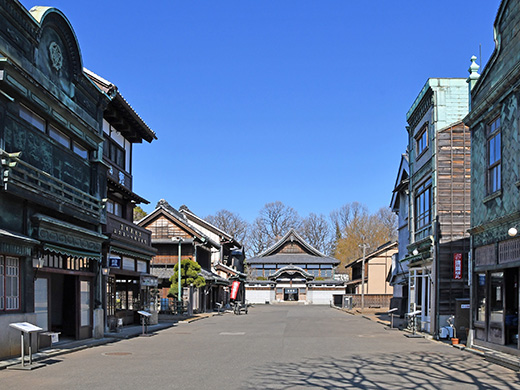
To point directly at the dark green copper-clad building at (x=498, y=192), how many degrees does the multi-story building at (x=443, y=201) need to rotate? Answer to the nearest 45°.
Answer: approximately 90° to its left

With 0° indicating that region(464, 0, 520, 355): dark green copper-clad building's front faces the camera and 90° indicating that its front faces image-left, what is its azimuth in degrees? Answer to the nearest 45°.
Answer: approximately 45°

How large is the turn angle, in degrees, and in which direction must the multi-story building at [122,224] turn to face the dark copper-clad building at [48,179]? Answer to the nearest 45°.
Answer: approximately 45° to its right

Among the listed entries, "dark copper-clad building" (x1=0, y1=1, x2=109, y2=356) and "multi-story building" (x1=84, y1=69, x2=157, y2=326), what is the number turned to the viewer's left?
0

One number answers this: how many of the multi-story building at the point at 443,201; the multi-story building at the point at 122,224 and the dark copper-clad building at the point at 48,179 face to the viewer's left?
1

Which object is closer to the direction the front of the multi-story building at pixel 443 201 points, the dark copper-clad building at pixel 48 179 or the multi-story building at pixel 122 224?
the multi-story building

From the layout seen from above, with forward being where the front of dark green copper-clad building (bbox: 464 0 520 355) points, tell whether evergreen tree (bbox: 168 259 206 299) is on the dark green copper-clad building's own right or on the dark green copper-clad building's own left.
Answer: on the dark green copper-clad building's own right

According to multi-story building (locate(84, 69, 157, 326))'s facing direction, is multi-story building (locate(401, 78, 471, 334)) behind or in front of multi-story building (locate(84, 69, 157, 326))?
in front

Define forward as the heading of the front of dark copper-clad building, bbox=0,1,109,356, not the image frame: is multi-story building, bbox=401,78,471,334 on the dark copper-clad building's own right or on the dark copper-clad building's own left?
on the dark copper-clad building's own left

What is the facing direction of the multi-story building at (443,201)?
to the viewer's left

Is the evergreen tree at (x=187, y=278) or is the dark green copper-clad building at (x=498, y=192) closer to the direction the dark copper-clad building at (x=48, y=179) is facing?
the dark green copper-clad building

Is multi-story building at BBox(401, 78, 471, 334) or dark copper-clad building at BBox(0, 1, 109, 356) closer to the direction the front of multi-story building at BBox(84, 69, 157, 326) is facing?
the multi-story building

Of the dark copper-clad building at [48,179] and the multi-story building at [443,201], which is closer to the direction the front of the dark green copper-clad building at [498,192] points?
the dark copper-clad building

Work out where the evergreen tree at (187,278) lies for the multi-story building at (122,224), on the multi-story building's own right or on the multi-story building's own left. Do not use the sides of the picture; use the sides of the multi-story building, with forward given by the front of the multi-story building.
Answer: on the multi-story building's own left
